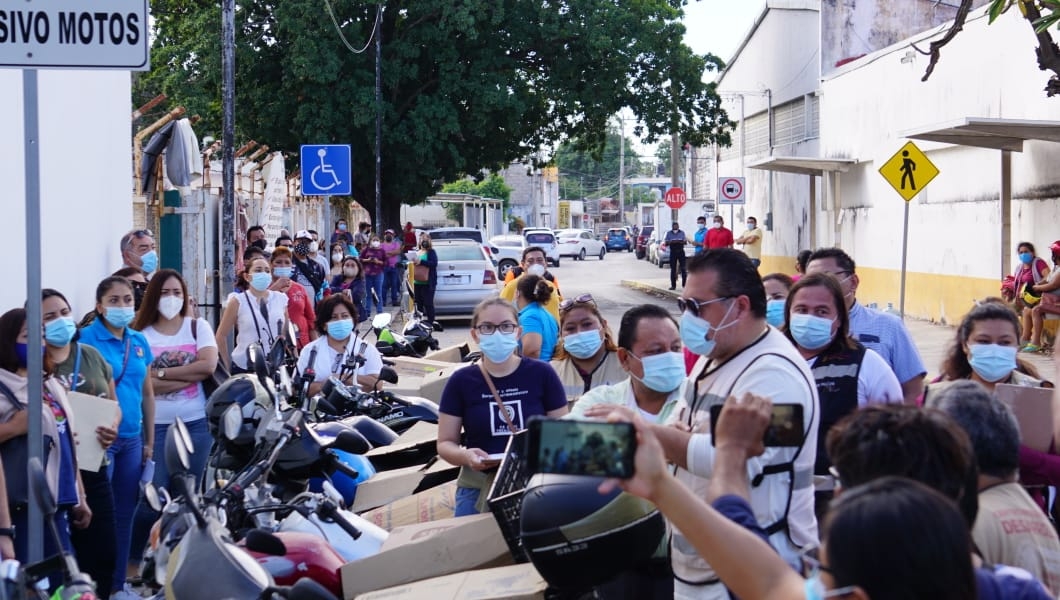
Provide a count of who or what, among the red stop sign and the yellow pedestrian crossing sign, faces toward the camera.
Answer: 2

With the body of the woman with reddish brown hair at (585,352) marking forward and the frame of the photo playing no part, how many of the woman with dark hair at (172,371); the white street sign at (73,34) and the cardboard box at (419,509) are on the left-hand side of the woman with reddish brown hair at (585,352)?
0

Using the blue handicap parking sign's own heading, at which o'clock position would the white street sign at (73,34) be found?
The white street sign is roughly at 12 o'clock from the blue handicap parking sign.

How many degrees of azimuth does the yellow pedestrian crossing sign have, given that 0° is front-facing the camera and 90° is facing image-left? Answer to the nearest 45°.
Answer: approximately 0°

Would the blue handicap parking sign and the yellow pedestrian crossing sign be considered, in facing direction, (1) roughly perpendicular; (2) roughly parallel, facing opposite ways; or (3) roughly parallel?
roughly parallel

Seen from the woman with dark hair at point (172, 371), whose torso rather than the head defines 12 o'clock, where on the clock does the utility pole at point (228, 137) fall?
The utility pole is roughly at 6 o'clock from the woman with dark hair.

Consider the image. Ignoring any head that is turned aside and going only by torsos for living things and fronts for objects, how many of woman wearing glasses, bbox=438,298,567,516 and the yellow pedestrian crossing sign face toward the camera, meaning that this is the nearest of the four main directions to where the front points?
2

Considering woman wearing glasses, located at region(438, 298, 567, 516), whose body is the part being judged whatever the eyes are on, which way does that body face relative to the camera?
toward the camera

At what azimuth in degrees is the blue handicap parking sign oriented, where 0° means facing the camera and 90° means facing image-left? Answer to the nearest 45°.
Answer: approximately 0°

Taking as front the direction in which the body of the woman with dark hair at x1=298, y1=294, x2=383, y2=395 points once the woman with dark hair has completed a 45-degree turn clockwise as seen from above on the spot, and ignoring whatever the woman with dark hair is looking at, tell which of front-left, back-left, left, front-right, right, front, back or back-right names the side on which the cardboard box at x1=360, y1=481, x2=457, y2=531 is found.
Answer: front-left

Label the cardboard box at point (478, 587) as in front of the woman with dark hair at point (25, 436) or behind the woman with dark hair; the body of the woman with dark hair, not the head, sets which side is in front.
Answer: in front

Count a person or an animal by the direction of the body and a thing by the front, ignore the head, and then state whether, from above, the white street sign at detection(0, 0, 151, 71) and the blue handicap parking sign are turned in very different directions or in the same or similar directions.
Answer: same or similar directions

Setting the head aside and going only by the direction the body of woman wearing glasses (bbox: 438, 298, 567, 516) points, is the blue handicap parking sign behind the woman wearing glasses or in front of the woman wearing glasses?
behind

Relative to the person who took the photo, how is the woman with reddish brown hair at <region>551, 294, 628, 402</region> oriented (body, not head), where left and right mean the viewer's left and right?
facing the viewer

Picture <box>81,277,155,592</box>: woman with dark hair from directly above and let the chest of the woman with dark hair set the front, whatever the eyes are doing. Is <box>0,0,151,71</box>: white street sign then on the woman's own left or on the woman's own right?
on the woman's own right

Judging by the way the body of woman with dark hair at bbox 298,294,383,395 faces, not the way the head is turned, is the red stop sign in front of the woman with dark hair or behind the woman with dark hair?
behind

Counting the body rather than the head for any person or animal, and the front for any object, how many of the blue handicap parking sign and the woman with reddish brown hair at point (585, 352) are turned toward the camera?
2

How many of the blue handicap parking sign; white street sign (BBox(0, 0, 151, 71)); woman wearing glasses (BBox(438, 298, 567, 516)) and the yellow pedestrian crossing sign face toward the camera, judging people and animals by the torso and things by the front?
4

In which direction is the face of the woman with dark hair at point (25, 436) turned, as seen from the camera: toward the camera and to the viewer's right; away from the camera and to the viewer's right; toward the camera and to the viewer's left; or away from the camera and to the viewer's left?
toward the camera and to the viewer's right

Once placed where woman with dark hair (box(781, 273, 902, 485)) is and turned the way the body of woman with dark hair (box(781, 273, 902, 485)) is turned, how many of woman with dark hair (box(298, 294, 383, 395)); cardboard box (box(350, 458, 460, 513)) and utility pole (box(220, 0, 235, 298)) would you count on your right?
3

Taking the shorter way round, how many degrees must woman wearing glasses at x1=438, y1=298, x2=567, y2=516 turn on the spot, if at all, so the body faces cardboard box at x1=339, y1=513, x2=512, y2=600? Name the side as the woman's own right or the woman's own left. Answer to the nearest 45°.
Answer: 0° — they already face it

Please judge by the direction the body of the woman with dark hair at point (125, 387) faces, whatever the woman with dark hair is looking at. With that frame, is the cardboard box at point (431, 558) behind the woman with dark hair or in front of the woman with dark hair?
in front
